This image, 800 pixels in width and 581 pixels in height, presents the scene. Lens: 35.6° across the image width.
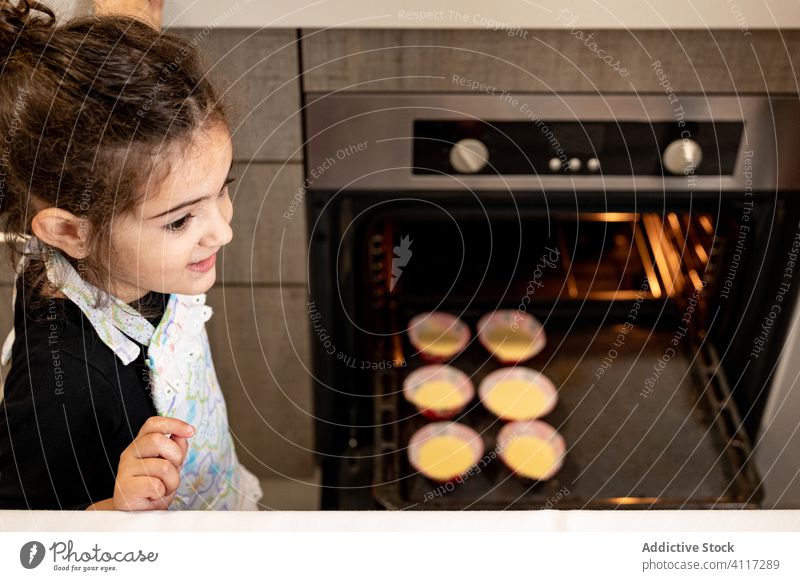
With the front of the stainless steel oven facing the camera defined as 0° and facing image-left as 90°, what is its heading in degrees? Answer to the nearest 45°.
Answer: approximately 0°
